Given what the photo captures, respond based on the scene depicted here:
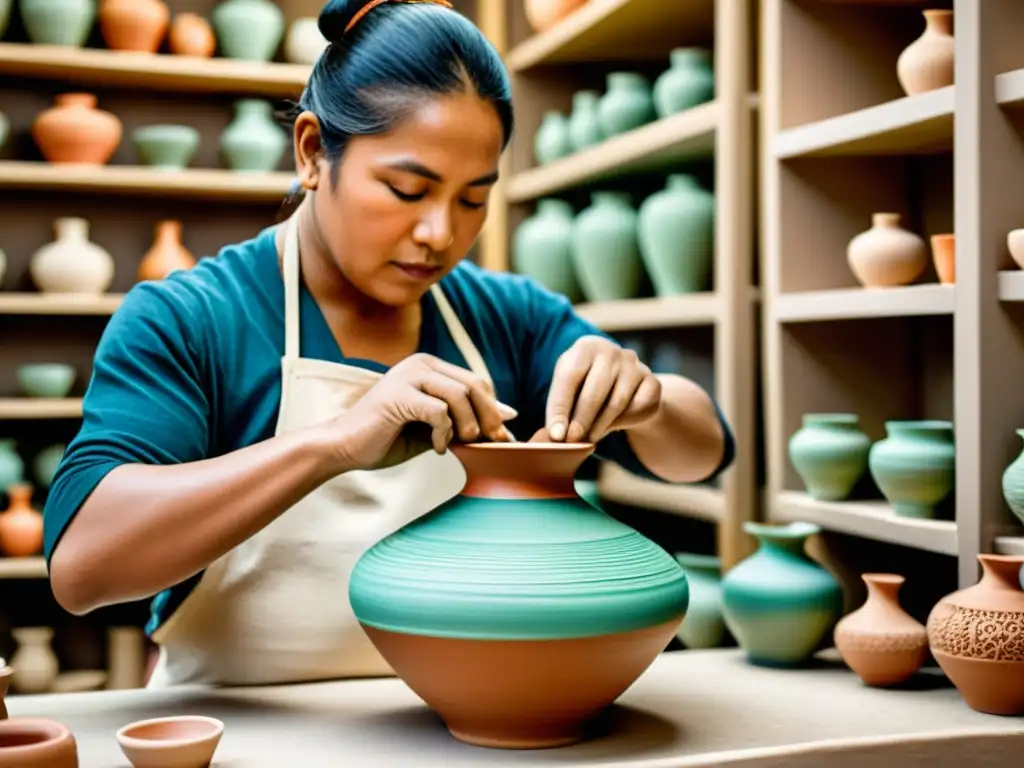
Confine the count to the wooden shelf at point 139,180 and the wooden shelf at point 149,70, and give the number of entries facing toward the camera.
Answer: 2

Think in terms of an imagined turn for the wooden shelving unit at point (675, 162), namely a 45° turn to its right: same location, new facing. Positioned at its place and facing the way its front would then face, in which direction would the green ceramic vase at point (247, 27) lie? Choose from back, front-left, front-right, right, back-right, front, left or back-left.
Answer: front-right

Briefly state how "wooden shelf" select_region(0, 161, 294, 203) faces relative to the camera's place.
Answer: facing the viewer

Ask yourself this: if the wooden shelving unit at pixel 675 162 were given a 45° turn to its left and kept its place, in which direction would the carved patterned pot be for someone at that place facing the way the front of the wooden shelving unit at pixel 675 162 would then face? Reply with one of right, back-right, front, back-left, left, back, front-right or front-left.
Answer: front

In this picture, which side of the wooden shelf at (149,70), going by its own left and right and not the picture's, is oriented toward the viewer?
front

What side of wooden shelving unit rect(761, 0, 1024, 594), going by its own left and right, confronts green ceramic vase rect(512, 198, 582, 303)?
right

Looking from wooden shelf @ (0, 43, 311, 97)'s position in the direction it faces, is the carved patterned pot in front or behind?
in front

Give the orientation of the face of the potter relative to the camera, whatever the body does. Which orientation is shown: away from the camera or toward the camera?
toward the camera

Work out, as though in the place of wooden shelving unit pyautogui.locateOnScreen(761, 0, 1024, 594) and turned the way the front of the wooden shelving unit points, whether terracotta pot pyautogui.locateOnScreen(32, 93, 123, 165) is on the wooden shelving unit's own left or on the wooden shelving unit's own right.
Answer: on the wooden shelving unit's own right

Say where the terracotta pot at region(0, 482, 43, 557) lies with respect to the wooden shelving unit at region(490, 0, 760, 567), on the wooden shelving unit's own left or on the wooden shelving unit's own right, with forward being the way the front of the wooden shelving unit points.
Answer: on the wooden shelving unit's own right

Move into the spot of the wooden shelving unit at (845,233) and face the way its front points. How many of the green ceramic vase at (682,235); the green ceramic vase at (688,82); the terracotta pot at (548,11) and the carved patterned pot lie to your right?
3

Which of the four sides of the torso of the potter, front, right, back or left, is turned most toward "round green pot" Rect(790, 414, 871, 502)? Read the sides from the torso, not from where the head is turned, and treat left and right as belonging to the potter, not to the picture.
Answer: left
